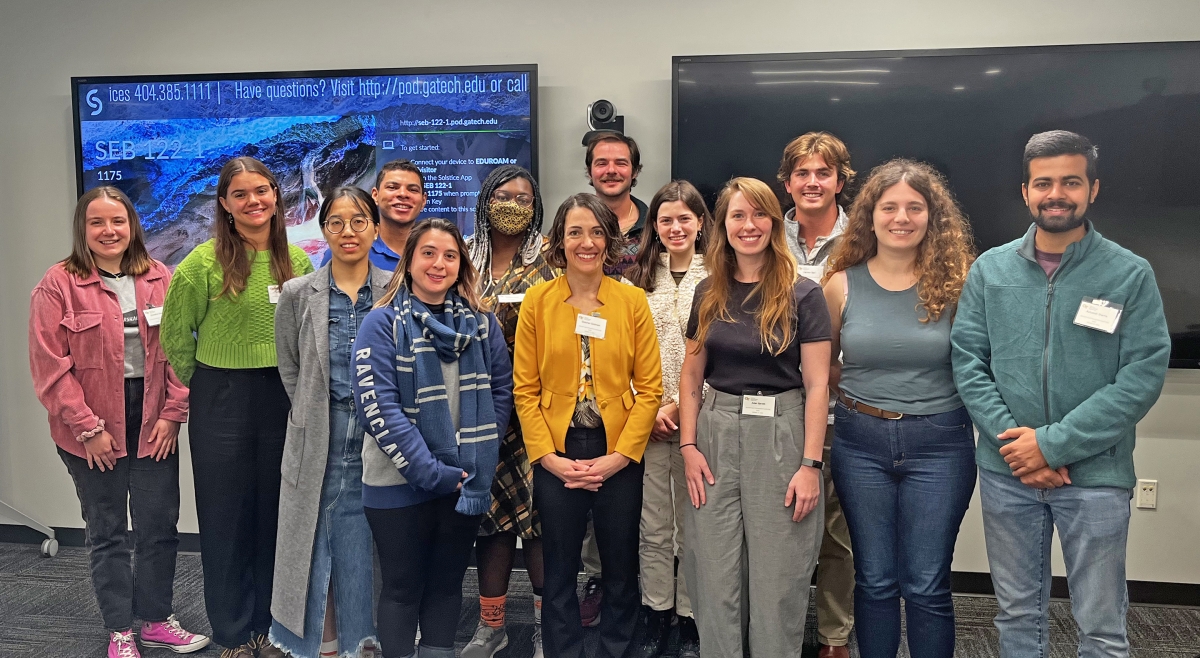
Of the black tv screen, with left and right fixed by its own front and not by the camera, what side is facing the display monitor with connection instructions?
right

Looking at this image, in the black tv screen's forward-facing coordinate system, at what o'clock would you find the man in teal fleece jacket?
The man in teal fleece jacket is roughly at 12 o'clock from the black tv screen.

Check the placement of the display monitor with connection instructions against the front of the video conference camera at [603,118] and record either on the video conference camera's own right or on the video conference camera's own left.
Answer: on the video conference camera's own right

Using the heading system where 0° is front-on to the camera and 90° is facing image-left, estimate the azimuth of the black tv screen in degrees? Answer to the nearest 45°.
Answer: approximately 0°

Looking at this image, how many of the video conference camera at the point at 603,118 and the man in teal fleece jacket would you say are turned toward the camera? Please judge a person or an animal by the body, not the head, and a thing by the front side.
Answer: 2
